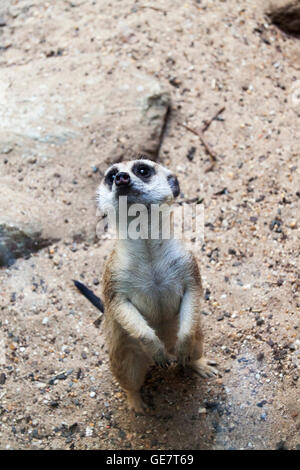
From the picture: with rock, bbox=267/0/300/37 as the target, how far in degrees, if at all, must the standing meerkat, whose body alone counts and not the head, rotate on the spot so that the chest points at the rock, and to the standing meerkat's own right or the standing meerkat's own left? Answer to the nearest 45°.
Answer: approximately 135° to the standing meerkat's own left

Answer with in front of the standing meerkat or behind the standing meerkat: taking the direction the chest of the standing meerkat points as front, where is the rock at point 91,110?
behind

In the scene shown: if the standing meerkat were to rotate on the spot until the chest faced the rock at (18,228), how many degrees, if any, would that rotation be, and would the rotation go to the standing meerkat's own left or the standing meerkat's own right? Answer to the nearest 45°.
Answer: approximately 180°

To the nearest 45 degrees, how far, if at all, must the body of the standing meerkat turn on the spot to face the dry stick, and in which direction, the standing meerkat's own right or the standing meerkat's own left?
approximately 135° to the standing meerkat's own left

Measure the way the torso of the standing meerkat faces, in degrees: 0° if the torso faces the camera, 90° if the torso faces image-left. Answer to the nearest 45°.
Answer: approximately 315°

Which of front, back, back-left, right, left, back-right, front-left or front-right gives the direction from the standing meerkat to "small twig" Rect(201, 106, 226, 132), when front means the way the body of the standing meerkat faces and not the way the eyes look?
back-left

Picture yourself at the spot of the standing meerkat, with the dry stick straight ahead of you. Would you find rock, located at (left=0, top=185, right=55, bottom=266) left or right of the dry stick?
left
